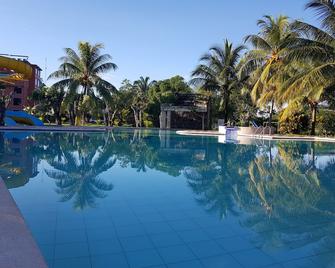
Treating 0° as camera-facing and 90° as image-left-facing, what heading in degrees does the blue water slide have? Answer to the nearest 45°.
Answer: approximately 270°

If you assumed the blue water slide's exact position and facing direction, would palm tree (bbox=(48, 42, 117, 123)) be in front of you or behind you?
in front

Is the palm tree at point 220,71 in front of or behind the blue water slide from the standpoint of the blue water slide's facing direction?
in front

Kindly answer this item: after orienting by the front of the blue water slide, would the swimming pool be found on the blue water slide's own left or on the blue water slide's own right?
on the blue water slide's own right

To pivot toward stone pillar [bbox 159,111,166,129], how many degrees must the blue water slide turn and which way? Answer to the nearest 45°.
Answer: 0° — it already faces it

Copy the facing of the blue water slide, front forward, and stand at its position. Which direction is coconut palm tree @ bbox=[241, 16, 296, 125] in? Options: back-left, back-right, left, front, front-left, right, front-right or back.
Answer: front-right
